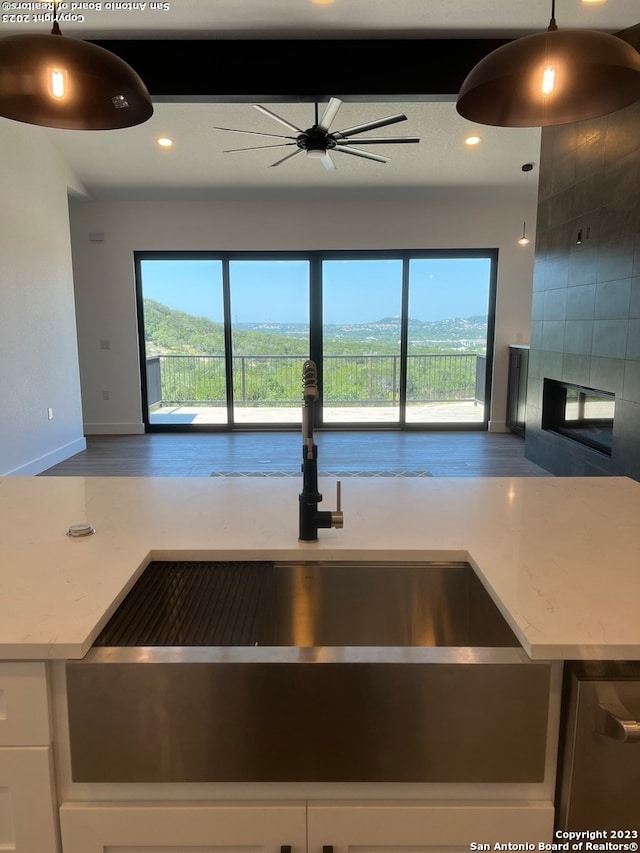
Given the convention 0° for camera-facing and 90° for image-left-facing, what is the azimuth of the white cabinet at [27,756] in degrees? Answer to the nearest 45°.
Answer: approximately 0°

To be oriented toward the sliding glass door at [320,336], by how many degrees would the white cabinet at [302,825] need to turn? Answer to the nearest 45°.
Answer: approximately 180°

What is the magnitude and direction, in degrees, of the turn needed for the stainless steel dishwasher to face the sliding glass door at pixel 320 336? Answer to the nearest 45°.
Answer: approximately 135° to its right

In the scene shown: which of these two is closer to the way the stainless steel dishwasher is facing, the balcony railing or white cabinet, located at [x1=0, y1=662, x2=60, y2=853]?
the white cabinet
